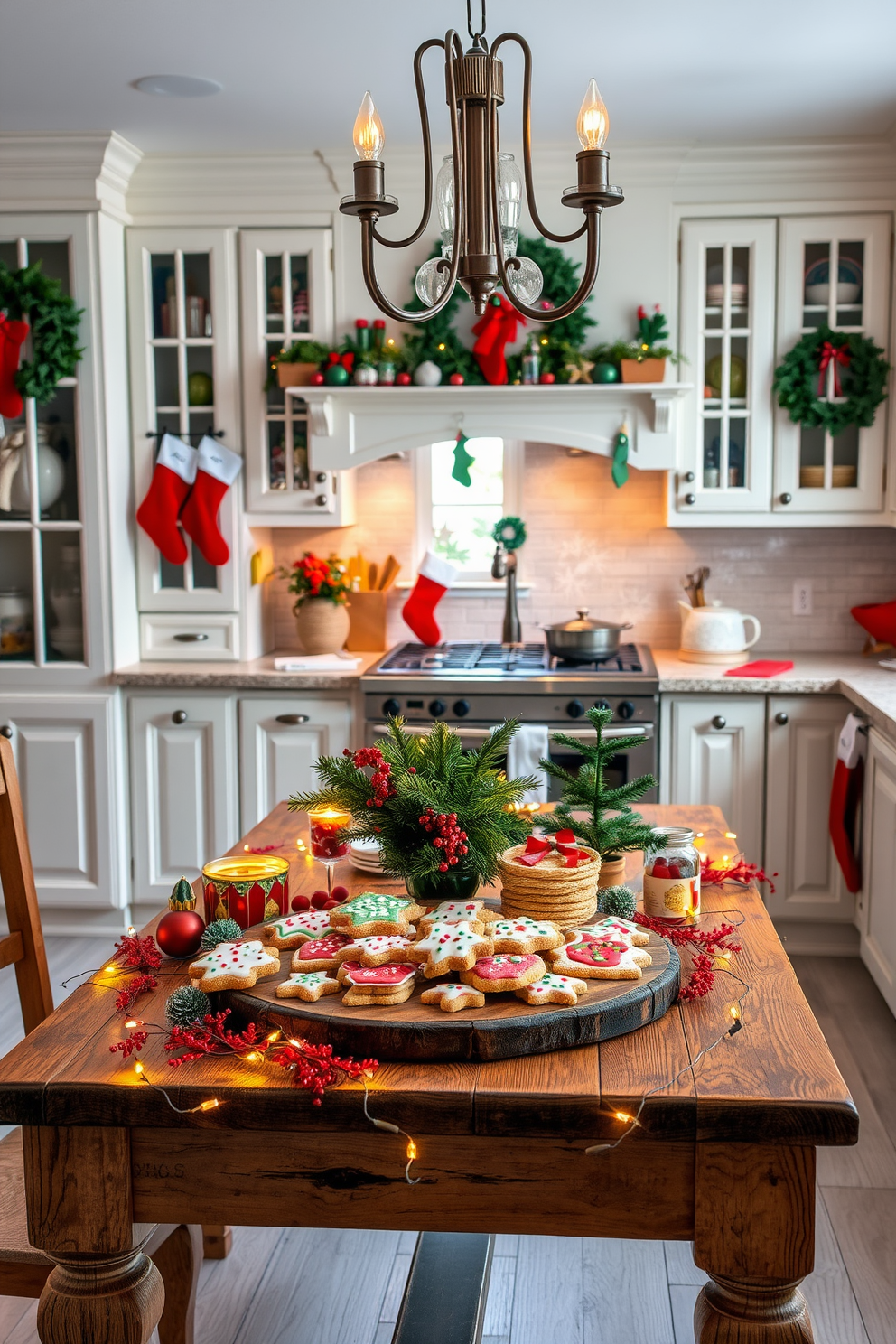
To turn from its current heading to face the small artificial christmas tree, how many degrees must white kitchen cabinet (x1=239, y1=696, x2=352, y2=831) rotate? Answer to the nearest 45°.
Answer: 0° — it already faces it

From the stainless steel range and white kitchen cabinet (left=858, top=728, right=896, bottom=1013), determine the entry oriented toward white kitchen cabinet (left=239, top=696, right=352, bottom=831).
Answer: white kitchen cabinet (left=858, top=728, right=896, bottom=1013)

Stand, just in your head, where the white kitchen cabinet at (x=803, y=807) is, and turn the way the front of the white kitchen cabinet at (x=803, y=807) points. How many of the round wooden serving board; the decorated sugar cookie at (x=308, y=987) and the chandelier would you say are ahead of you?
3

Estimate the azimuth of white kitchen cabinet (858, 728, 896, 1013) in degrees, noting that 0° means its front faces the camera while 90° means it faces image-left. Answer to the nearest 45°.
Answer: approximately 90°

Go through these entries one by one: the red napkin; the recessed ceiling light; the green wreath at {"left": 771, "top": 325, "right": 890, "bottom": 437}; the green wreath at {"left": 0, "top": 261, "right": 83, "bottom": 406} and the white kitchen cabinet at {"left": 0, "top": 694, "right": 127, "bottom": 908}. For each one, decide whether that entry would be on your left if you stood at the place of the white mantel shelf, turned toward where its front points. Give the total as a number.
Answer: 2

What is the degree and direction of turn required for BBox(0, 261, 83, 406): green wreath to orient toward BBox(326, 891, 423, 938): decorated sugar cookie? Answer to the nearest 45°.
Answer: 0° — it already faces it

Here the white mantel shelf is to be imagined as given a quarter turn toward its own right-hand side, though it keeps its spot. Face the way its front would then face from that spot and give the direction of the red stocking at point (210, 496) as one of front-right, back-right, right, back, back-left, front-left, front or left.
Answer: front

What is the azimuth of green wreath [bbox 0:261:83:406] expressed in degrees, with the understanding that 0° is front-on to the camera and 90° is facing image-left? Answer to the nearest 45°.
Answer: approximately 0°

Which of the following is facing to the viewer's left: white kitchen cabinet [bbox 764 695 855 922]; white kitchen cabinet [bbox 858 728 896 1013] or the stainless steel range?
white kitchen cabinet [bbox 858 728 896 1013]

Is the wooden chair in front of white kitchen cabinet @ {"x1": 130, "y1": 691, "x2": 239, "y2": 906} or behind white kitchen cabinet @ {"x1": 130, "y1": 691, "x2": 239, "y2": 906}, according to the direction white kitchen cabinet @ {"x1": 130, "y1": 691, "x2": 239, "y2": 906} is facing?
in front

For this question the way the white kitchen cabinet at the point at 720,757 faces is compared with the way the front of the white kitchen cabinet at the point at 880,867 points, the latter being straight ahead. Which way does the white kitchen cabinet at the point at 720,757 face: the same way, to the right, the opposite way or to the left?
to the left
